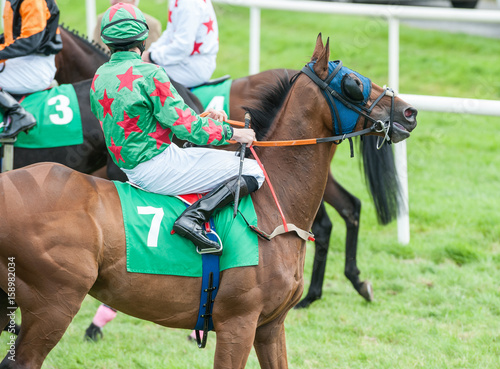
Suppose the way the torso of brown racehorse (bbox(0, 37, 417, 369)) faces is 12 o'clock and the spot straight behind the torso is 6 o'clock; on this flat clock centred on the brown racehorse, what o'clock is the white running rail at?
The white running rail is roughly at 10 o'clock from the brown racehorse.

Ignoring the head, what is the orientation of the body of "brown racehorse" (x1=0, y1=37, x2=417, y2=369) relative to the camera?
to the viewer's right

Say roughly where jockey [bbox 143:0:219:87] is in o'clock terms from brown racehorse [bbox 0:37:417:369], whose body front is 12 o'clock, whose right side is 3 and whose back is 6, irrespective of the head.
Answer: The jockey is roughly at 9 o'clock from the brown racehorse.

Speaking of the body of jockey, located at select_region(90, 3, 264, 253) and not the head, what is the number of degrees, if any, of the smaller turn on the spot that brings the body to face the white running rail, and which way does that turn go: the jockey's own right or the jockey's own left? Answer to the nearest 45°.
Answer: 0° — they already face it

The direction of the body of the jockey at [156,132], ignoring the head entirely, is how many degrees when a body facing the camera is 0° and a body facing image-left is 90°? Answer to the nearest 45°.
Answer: approximately 225°
